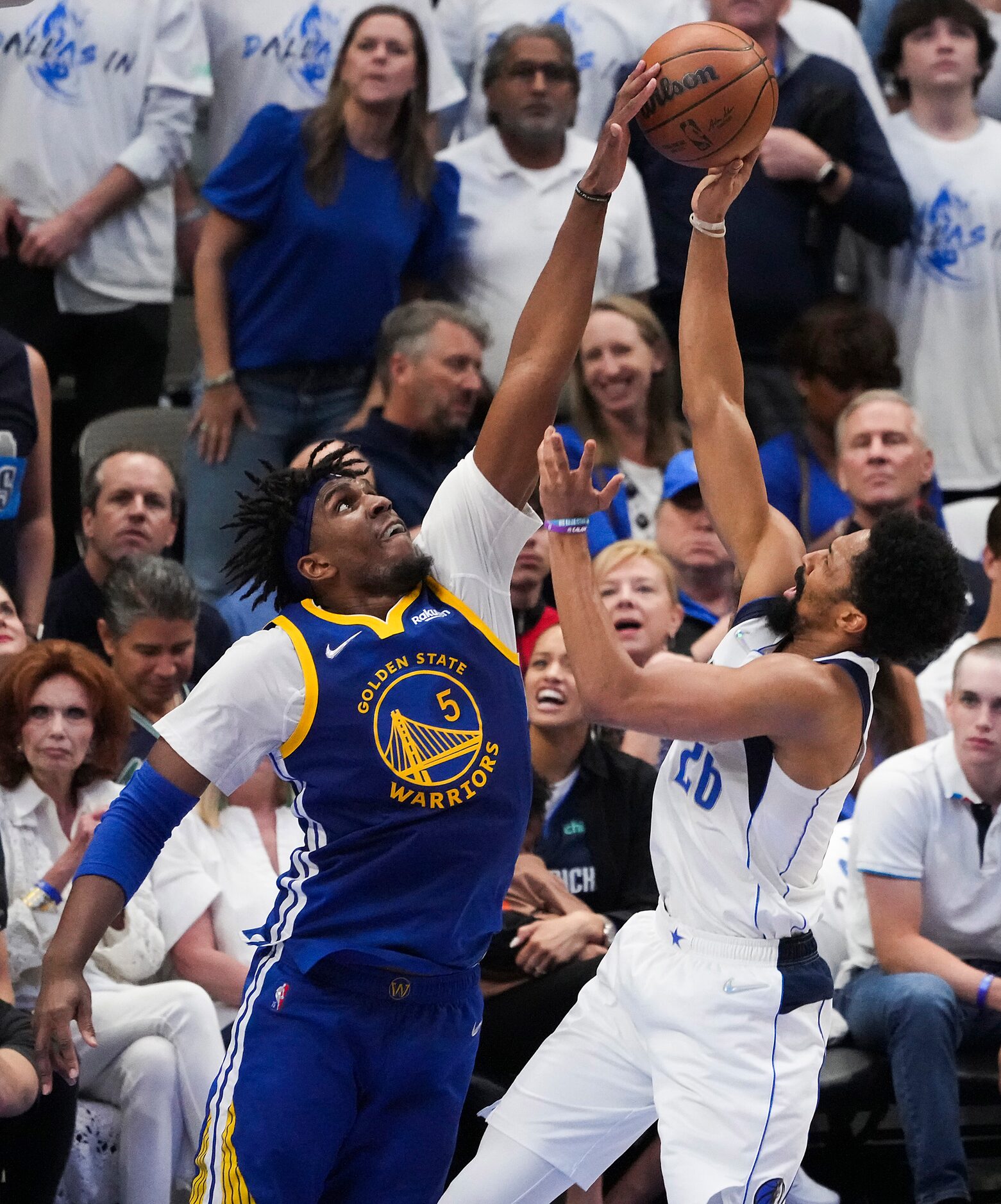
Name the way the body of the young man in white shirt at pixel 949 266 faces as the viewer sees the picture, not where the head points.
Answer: toward the camera

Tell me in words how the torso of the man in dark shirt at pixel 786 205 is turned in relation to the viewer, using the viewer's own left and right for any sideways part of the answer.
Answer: facing the viewer

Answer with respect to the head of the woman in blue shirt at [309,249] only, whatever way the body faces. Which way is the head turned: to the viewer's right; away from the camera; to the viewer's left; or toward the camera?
toward the camera

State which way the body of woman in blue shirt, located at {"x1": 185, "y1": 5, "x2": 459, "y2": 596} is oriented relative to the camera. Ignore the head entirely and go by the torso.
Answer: toward the camera

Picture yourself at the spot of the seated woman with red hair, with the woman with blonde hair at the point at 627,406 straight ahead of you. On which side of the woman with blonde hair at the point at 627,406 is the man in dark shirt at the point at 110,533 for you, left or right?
left

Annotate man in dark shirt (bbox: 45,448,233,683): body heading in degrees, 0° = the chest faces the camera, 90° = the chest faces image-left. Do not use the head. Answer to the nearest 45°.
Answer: approximately 0°

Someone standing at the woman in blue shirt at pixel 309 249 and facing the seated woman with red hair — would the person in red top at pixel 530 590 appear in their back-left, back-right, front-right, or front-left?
front-left

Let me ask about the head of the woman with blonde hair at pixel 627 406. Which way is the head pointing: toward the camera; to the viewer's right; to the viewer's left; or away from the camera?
toward the camera

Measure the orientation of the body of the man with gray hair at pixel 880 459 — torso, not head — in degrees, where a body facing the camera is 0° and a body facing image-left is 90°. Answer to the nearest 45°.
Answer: approximately 0°

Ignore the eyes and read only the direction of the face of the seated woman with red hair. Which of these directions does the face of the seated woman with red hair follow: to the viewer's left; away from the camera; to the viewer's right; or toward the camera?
toward the camera

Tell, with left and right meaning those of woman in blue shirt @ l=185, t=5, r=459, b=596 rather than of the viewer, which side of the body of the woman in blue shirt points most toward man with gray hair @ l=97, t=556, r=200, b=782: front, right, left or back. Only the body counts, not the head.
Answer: front

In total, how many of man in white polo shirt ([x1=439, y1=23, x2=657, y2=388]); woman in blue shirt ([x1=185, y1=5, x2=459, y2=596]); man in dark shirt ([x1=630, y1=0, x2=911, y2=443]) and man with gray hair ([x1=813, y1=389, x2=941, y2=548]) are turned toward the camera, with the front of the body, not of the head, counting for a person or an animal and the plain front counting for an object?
4

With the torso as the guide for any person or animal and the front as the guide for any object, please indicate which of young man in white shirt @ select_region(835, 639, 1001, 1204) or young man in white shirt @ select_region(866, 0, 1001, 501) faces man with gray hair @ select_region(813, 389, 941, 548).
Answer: young man in white shirt @ select_region(866, 0, 1001, 501)

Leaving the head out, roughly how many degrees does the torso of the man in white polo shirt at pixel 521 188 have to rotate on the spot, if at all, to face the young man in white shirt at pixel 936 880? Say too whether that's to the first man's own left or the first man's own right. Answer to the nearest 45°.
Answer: approximately 45° to the first man's own left

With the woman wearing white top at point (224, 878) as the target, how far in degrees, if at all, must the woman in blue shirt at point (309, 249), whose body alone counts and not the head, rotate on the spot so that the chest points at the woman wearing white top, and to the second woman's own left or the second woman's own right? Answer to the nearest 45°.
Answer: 0° — they already face them

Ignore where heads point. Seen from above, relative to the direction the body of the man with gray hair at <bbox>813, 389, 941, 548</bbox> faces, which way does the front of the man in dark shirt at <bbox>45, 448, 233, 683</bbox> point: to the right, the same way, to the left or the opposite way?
the same way

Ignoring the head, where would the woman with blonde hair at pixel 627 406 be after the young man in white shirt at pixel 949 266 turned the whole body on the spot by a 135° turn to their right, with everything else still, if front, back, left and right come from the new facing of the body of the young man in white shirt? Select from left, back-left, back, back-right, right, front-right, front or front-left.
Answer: left

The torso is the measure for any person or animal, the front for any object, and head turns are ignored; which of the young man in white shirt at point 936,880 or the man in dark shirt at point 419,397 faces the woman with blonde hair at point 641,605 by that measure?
the man in dark shirt
